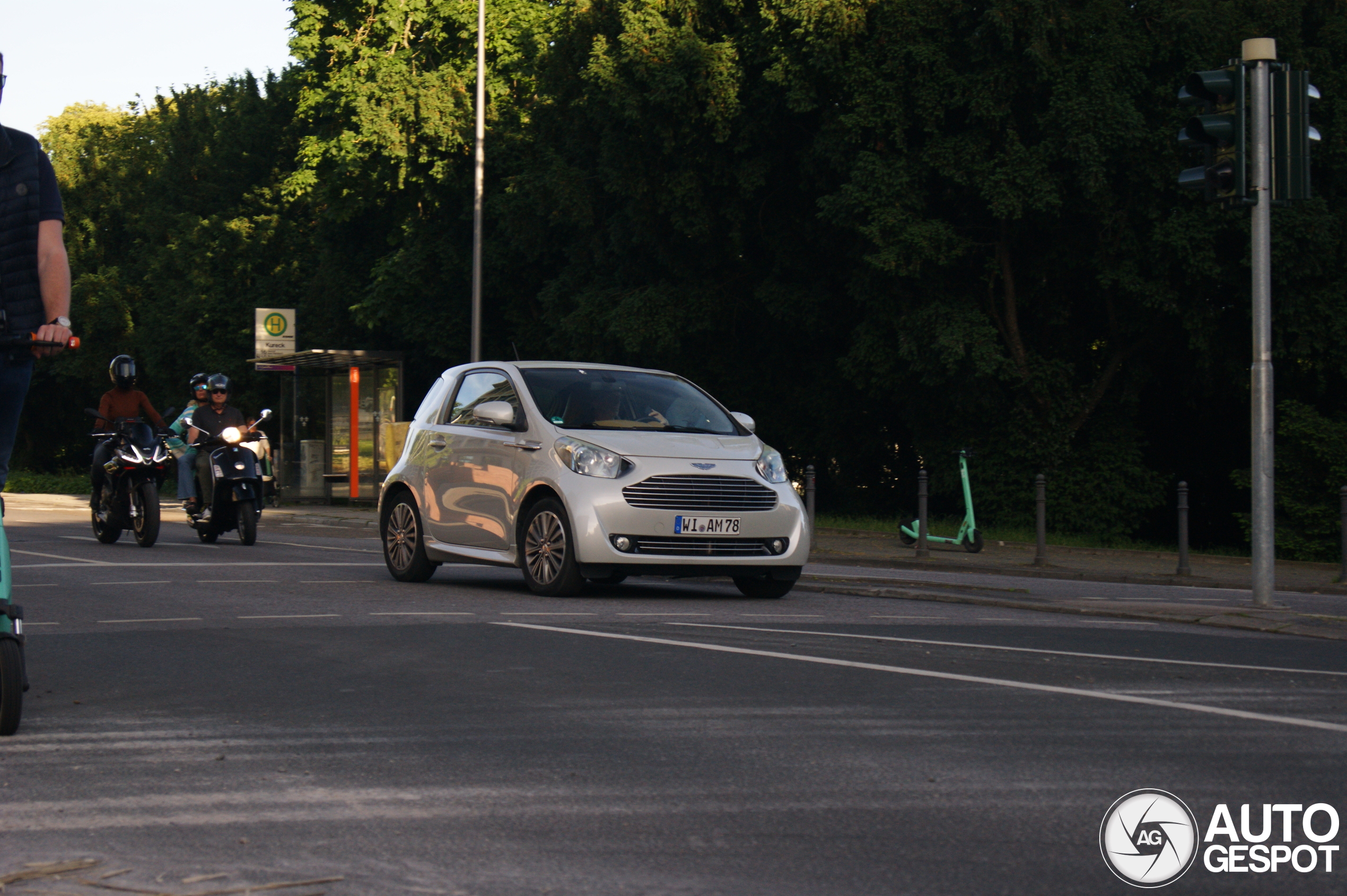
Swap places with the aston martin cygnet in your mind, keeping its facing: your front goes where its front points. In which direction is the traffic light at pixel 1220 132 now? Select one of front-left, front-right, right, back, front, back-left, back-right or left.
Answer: front-left

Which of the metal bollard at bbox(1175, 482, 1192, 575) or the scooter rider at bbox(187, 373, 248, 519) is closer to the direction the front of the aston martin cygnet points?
the metal bollard

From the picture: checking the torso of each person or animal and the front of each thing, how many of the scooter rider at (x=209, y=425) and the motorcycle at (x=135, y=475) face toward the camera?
2

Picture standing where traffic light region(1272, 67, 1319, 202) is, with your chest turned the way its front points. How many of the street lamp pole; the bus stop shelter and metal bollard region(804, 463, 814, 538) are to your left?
3

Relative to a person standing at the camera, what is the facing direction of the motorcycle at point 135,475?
facing the viewer

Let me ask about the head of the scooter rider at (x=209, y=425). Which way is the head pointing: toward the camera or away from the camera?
toward the camera

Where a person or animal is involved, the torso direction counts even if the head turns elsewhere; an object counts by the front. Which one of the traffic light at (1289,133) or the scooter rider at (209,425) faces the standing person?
the scooter rider

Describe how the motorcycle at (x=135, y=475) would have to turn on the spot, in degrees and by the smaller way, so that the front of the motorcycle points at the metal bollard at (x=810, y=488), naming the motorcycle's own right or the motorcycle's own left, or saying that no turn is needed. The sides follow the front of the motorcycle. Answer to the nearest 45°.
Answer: approximately 90° to the motorcycle's own left

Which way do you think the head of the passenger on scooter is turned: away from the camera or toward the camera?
toward the camera

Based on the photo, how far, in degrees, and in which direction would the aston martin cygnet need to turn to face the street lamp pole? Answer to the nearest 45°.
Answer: approximately 135° to its left

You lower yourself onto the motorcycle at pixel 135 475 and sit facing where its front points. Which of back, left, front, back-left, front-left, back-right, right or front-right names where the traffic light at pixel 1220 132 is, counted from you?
front-left

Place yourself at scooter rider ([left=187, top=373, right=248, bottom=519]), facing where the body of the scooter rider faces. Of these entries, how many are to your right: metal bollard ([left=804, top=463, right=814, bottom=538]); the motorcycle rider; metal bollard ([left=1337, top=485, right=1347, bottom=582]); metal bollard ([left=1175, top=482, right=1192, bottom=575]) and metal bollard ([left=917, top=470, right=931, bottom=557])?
1

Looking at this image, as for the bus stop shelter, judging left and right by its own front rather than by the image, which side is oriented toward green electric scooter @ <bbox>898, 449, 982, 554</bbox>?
left

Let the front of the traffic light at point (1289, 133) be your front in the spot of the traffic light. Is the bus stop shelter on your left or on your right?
on your left

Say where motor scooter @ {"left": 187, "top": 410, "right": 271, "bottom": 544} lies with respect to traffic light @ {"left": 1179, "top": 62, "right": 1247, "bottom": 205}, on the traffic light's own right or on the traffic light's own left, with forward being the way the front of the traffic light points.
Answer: on the traffic light's own right

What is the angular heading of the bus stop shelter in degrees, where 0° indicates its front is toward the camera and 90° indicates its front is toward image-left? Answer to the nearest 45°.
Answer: approximately 45°

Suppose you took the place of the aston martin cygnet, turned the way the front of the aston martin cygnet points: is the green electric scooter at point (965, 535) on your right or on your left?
on your left

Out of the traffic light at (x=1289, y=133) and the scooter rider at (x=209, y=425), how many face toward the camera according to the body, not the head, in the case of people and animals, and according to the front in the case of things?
1

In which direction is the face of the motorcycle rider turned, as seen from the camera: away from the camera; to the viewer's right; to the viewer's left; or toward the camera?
toward the camera

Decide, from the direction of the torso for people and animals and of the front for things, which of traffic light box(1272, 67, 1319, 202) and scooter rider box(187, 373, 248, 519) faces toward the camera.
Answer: the scooter rider

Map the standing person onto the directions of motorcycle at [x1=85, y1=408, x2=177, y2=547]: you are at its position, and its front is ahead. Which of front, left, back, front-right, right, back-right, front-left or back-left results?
front

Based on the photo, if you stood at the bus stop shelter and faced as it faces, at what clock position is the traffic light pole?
The traffic light pole is roughly at 10 o'clock from the bus stop shelter.
